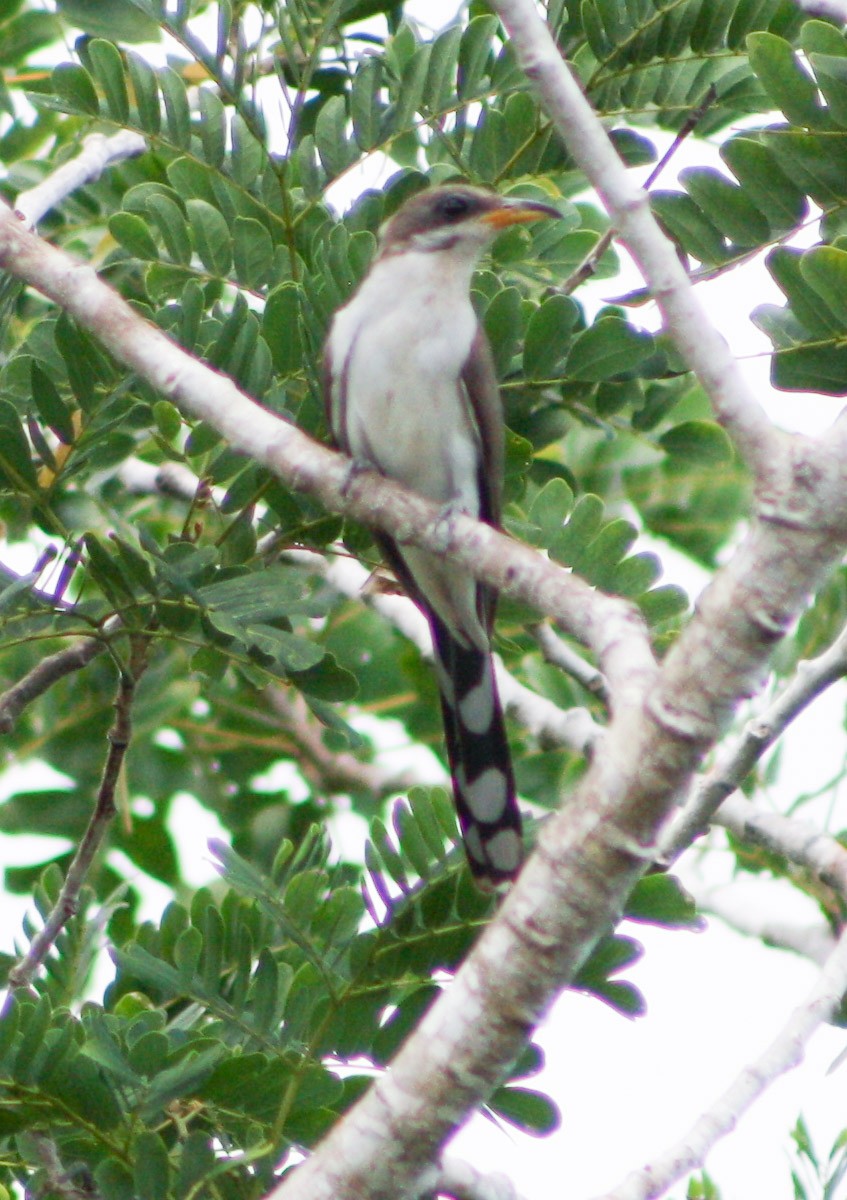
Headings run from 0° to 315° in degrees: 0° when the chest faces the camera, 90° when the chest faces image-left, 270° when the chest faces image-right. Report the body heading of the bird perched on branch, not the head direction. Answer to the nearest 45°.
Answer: approximately 0°
